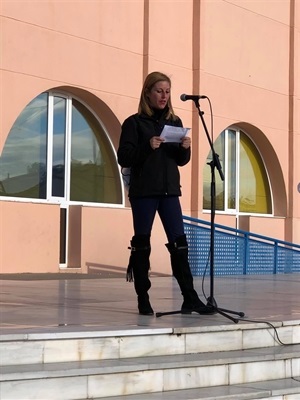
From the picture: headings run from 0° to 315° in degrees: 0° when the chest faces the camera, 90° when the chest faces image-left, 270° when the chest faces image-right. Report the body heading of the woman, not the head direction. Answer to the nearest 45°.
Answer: approximately 315°

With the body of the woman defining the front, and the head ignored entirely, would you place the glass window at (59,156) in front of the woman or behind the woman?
behind

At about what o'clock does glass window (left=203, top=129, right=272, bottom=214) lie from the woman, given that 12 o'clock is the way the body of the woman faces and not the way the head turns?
The glass window is roughly at 8 o'clock from the woman.

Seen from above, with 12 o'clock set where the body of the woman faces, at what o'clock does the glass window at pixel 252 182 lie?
The glass window is roughly at 8 o'clock from the woman.

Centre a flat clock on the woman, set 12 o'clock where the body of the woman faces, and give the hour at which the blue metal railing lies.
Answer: The blue metal railing is roughly at 8 o'clock from the woman.
